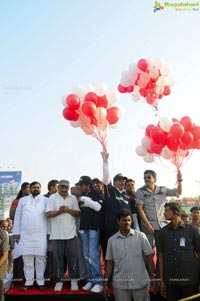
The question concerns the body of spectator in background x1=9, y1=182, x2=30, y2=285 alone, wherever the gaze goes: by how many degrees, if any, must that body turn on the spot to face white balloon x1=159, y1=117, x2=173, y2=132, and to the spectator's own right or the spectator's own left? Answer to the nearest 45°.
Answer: approximately 45° to the spectator's own left

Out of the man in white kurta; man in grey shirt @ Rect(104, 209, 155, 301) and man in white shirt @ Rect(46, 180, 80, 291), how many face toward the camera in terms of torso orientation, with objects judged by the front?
3

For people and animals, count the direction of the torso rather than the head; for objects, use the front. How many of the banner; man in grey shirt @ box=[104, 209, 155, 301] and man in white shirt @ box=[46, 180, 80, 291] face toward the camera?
3

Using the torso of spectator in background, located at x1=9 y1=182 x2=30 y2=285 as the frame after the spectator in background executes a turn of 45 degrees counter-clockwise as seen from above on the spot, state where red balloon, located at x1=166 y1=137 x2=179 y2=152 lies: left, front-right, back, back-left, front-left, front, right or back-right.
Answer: front

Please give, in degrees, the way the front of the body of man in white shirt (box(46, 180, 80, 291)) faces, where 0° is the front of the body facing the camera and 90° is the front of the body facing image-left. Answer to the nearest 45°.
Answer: approximately 0°

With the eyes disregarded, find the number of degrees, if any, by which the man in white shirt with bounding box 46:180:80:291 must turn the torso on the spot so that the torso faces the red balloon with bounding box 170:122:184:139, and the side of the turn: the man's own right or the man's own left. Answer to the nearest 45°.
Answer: approximately 90° to the man's own left

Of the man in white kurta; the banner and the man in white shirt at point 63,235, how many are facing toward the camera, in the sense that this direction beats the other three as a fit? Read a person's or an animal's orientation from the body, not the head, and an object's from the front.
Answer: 3
